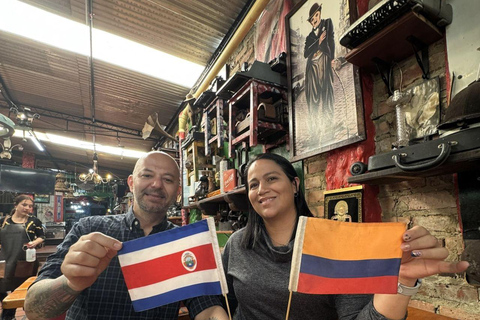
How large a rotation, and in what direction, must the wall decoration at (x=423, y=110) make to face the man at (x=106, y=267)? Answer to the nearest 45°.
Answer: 0° — it already faces them

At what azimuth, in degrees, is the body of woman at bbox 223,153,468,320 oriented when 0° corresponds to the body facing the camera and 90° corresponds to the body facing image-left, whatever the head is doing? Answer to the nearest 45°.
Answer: approximately 0°

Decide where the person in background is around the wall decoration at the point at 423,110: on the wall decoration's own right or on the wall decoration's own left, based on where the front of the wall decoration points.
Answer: on the wall decoration's own right

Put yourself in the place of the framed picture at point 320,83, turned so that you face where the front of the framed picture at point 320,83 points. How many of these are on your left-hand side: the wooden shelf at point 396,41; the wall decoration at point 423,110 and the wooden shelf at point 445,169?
3

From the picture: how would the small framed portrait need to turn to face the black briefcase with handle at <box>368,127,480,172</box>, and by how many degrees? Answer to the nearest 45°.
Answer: approximately 90° to its left
